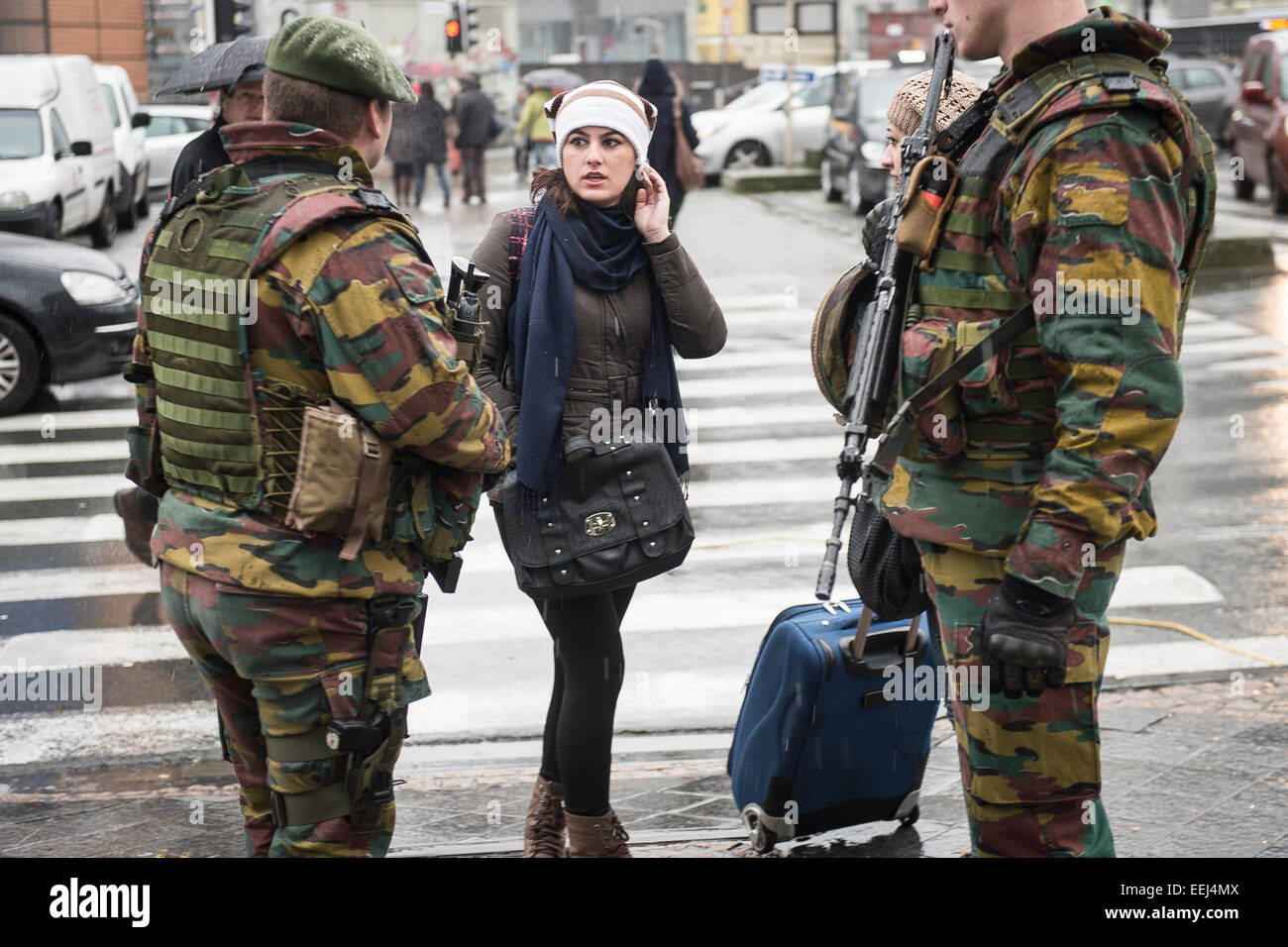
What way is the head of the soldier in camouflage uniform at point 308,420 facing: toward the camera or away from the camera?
away from the camera

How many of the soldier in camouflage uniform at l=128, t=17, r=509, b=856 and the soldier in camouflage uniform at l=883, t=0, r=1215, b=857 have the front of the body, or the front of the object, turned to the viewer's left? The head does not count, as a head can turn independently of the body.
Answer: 1

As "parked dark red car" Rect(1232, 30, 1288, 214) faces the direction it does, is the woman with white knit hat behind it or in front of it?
in front

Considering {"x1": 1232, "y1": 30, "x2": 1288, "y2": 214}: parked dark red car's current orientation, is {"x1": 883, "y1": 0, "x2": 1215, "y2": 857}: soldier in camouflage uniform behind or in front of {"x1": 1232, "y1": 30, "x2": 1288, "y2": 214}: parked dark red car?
in front

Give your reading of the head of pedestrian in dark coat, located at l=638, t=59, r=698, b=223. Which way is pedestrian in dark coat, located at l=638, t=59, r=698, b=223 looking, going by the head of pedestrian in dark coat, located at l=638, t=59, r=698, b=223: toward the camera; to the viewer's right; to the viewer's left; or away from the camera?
away from the camera

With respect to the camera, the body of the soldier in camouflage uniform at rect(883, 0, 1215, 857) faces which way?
to the viewer's left

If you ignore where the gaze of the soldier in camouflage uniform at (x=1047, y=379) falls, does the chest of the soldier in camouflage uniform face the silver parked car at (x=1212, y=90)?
no

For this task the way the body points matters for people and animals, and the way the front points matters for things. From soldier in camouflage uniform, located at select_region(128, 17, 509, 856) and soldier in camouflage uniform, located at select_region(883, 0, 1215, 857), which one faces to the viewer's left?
soldier in camouflage uniform, located at select_region(883, 0, 1215, 857)

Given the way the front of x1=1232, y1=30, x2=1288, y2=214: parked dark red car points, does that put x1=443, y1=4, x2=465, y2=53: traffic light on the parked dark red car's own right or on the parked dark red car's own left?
on the parked dark red car's own right

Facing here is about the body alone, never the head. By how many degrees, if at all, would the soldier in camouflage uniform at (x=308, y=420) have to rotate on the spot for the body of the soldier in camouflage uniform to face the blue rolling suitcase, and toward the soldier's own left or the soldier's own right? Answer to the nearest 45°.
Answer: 0° — they already face it

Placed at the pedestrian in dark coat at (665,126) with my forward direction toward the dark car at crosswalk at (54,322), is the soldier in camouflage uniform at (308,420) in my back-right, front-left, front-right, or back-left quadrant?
front-left
